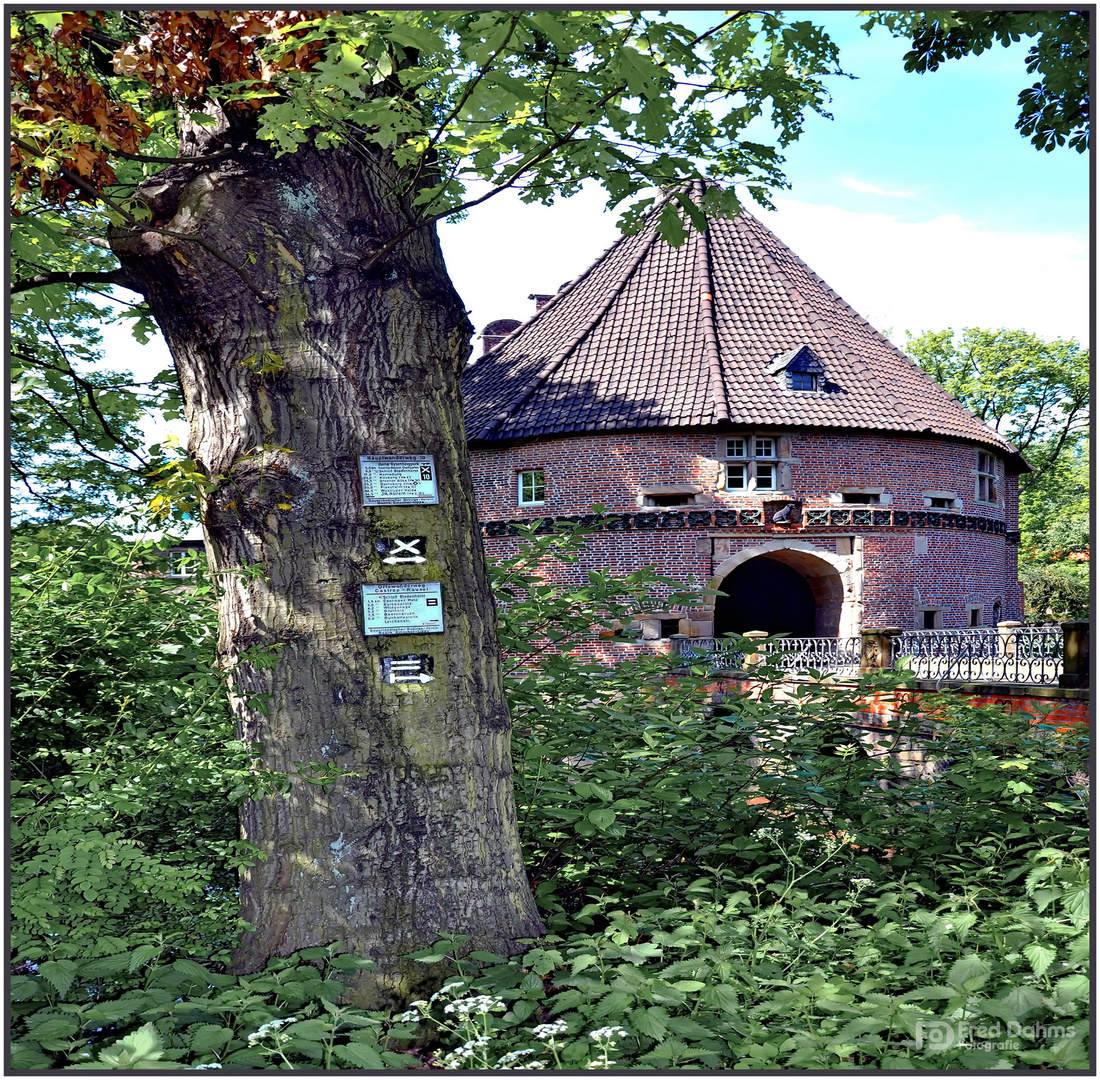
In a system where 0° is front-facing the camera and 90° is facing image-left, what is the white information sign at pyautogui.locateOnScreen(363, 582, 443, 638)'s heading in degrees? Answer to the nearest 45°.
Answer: approximately 0°

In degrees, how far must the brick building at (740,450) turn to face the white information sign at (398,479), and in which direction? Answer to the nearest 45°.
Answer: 0° — it already faces it

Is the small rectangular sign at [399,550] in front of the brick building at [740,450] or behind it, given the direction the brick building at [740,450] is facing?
in front

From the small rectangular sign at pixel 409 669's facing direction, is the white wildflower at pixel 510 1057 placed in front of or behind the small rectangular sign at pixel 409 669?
in front

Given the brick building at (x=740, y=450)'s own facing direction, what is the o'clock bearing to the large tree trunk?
The large tree trunk is roughly at 12 o'clock from the brick building.

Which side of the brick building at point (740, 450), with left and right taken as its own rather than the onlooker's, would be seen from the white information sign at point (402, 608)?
front
